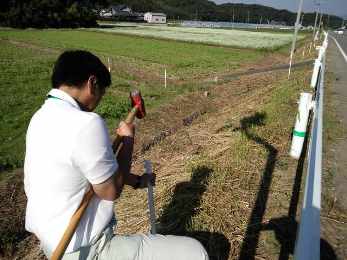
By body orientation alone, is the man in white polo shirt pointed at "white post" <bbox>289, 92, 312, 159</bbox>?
yes

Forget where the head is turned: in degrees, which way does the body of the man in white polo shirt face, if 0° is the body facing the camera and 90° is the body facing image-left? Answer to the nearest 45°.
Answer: approximately 225°

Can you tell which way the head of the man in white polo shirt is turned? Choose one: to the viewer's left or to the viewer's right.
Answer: to the viewer's right
